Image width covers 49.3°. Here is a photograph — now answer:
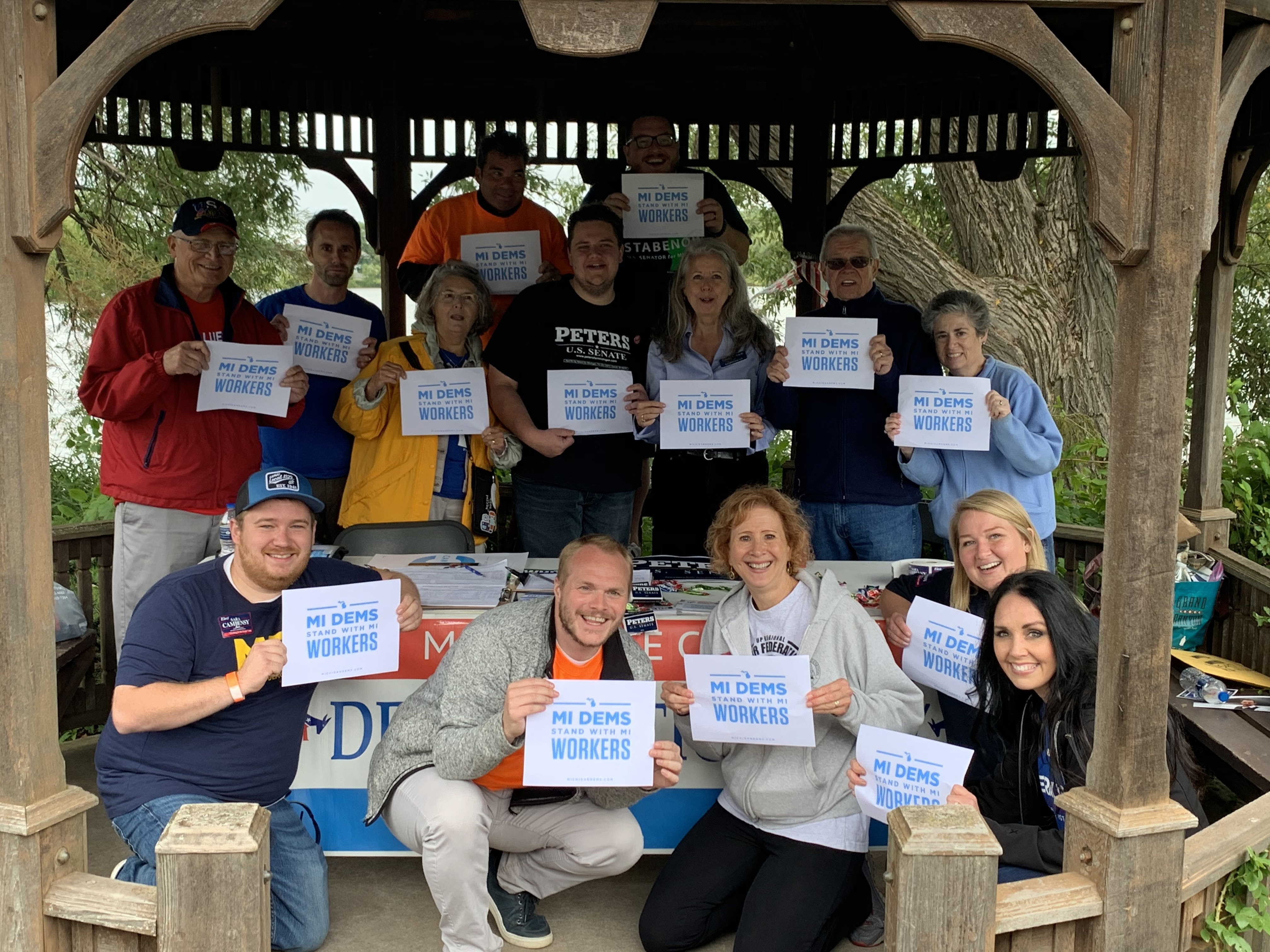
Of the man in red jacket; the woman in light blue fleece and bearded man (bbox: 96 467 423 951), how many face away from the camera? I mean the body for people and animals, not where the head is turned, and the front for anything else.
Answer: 0

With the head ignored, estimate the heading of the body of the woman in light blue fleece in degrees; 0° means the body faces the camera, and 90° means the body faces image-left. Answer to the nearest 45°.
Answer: approximately 45°

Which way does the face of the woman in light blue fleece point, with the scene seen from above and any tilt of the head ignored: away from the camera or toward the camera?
toward the camera

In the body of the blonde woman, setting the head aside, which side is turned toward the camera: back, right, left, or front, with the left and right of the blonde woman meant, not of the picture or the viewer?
front

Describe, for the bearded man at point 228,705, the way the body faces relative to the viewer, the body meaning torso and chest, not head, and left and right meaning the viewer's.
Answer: facing the viewer and to the right of the viewer

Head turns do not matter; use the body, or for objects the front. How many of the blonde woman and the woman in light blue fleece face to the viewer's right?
0

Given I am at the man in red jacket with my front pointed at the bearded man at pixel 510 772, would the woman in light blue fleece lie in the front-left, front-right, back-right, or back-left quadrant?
front-left

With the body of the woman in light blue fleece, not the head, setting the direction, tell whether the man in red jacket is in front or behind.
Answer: in front

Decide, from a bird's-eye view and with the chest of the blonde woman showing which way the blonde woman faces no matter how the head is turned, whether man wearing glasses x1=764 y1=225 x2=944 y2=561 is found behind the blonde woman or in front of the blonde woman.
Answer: behind

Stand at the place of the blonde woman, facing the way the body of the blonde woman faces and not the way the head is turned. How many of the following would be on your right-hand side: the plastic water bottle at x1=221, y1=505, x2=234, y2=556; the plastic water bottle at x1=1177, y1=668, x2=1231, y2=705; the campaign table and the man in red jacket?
3

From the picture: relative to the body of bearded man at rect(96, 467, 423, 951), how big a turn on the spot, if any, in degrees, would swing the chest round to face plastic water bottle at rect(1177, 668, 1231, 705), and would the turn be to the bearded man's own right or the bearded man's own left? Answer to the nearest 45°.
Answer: approximately 45° to the bearded man's own left
